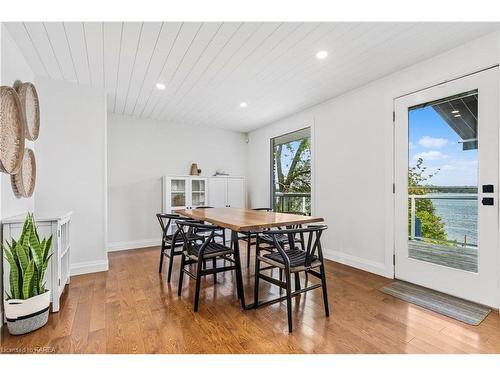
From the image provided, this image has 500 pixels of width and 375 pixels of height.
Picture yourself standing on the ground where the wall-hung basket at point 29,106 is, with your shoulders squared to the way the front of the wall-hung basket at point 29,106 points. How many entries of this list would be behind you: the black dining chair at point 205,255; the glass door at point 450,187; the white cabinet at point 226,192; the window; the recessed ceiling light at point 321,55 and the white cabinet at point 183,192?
0

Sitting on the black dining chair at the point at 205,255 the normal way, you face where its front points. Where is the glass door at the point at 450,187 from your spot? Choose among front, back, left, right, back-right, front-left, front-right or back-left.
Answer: front-right

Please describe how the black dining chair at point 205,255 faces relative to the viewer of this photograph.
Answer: facing away from the viewer and to the right of the viewer

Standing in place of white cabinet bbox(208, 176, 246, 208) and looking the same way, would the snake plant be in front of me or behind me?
in front

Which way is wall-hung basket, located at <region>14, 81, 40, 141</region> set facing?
to the viewer's right

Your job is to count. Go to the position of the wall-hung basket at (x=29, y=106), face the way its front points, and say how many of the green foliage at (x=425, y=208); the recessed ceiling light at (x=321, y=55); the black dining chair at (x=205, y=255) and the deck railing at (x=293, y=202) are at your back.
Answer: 0

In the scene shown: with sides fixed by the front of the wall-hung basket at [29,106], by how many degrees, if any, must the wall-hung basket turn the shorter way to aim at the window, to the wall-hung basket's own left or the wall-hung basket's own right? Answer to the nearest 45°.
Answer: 0° — it already faces it

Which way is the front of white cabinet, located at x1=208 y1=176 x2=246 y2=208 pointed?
toward the camera

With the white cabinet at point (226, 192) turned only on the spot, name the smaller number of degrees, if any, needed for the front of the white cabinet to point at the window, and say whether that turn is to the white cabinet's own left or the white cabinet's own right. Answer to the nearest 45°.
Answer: approximately 45° to the white cabinet's own left

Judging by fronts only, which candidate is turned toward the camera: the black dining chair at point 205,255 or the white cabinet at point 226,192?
the white cabinet

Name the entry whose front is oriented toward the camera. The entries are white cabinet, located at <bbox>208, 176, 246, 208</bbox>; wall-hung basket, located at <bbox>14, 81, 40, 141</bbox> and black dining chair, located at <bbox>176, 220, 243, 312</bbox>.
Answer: the white cabinet

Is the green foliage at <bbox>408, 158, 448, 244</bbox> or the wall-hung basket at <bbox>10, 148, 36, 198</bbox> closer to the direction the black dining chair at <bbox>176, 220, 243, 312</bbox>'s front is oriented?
the green foliage

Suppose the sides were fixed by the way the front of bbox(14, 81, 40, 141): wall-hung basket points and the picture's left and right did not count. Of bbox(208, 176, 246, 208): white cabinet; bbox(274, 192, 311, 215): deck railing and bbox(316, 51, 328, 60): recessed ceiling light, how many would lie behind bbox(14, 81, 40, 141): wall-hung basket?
0

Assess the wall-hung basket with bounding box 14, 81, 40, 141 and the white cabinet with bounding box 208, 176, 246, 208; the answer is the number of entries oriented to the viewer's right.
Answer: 1

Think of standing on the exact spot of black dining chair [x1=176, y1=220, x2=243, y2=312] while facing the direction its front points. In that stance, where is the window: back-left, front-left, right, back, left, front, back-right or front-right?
front

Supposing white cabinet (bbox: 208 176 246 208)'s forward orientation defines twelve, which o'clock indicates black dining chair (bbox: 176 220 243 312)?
The black dining chair is roughly at 12 o'clock from the white cabinet.

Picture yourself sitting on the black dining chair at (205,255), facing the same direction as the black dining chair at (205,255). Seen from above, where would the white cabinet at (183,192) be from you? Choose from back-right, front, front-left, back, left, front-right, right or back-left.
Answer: front-left

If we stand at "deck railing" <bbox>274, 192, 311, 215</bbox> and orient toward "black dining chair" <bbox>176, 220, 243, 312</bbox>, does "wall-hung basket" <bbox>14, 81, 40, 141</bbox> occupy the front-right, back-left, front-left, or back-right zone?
front-right

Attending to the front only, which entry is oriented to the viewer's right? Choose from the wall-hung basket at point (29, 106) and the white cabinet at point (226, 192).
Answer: the wall-hung basket
